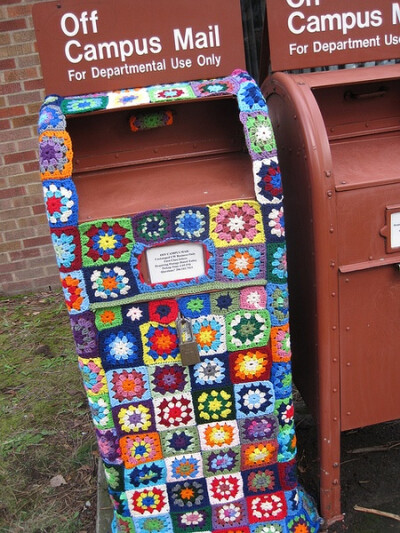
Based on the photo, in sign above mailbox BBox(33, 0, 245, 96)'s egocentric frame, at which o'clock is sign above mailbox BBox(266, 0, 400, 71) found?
sign above mailbox BBox(266, 0, 400, 71) is roughly at 9 o'clock from sign above mailbox BBox(33, 0, 245, 96).

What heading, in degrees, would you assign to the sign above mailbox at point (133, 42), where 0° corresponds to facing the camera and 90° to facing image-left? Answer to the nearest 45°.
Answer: approximately 0°
